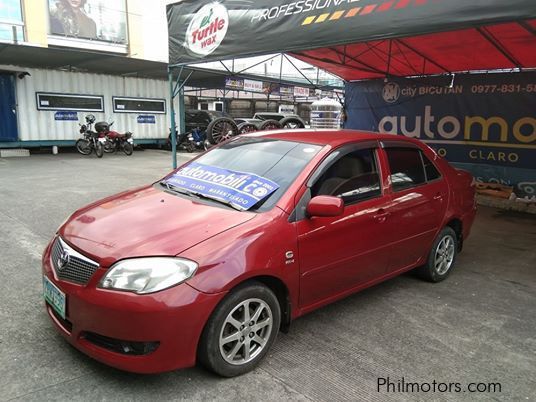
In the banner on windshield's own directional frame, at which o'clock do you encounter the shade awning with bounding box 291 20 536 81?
The shade awning is roughly at 6 o'clock from the banner on windshield.

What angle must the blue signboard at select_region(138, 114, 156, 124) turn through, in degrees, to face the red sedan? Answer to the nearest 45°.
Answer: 0° — it already faces it

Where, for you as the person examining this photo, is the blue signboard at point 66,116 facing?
facing the viewer

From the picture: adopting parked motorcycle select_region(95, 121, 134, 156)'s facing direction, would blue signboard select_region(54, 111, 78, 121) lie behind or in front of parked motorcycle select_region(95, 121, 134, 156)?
in front

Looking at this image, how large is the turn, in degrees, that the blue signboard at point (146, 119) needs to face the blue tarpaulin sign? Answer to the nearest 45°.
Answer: approximately 45° to its left

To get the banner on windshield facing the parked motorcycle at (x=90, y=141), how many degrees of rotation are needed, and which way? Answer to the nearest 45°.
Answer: approximately 135° to its right

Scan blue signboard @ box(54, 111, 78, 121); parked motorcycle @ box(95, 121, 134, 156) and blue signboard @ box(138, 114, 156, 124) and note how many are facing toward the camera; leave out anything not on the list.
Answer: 2

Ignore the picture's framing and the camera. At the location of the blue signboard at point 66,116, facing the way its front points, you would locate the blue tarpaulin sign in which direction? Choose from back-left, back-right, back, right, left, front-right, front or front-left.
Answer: front-left

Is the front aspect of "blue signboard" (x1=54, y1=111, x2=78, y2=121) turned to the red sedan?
yes

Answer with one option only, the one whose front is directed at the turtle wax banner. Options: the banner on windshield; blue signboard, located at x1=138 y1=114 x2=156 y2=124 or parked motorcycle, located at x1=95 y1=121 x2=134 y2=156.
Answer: the blue signboard

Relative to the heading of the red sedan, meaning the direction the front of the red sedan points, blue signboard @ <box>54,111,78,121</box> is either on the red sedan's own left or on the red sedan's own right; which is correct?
on the red sedan's own right

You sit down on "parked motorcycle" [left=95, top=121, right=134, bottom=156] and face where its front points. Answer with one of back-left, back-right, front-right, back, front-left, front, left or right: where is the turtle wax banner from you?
back-left

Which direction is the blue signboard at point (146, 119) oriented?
toward the camera

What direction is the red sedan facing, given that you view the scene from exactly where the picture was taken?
facing the viewer and to the left of the viewer

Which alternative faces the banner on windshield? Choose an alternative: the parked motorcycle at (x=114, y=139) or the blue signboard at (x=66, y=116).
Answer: the blue signboard

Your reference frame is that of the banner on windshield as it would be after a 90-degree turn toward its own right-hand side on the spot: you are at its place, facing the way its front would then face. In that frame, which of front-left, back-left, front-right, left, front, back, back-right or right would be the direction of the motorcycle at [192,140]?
front-right

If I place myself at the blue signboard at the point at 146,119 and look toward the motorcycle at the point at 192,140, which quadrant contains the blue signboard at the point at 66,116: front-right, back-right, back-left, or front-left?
back-right

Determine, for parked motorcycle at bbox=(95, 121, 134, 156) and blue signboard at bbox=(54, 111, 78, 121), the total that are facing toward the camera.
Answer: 1
